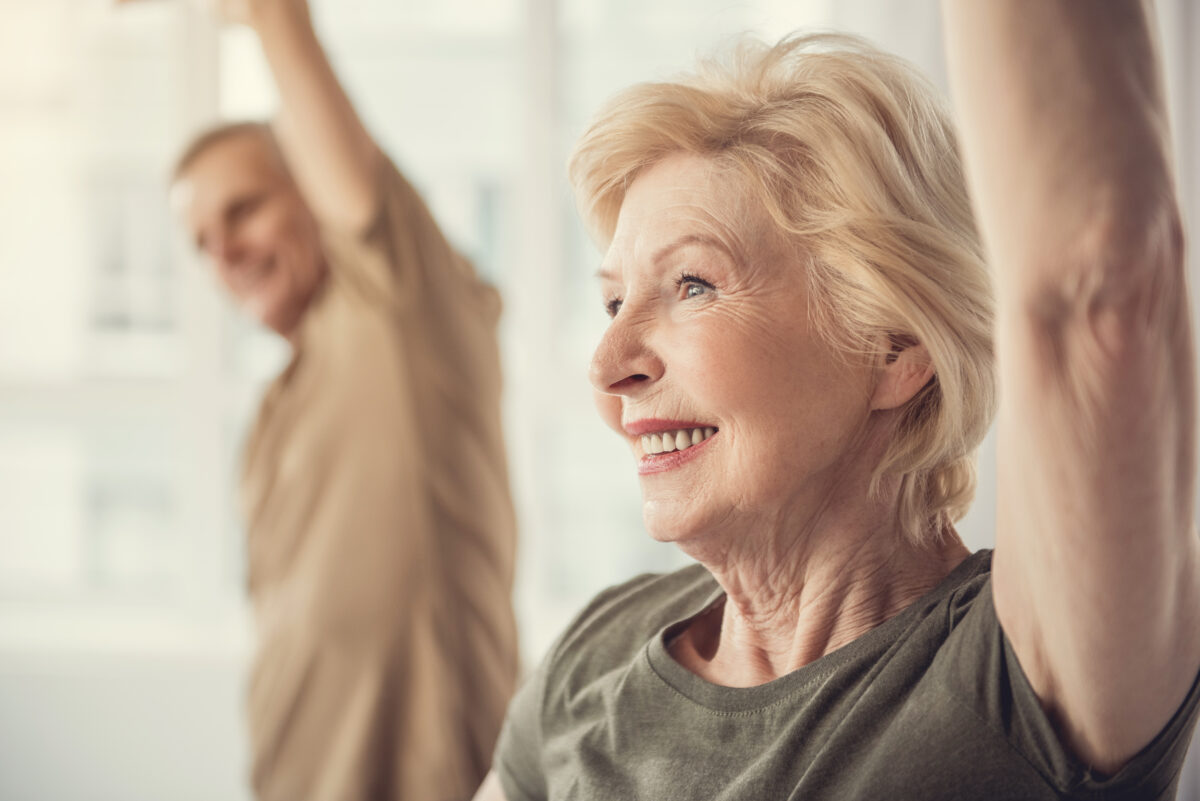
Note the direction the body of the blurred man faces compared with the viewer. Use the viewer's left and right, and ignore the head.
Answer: facing the viewer and to the left of the viewer

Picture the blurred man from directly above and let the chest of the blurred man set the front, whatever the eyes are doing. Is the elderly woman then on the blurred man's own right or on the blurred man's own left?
on the blurred man's own left

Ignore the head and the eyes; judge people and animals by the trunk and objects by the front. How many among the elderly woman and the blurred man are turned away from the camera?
0

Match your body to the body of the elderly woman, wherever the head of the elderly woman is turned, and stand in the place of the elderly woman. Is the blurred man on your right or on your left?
on your right

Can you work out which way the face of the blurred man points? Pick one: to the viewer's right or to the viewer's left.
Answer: to the viewer's left
